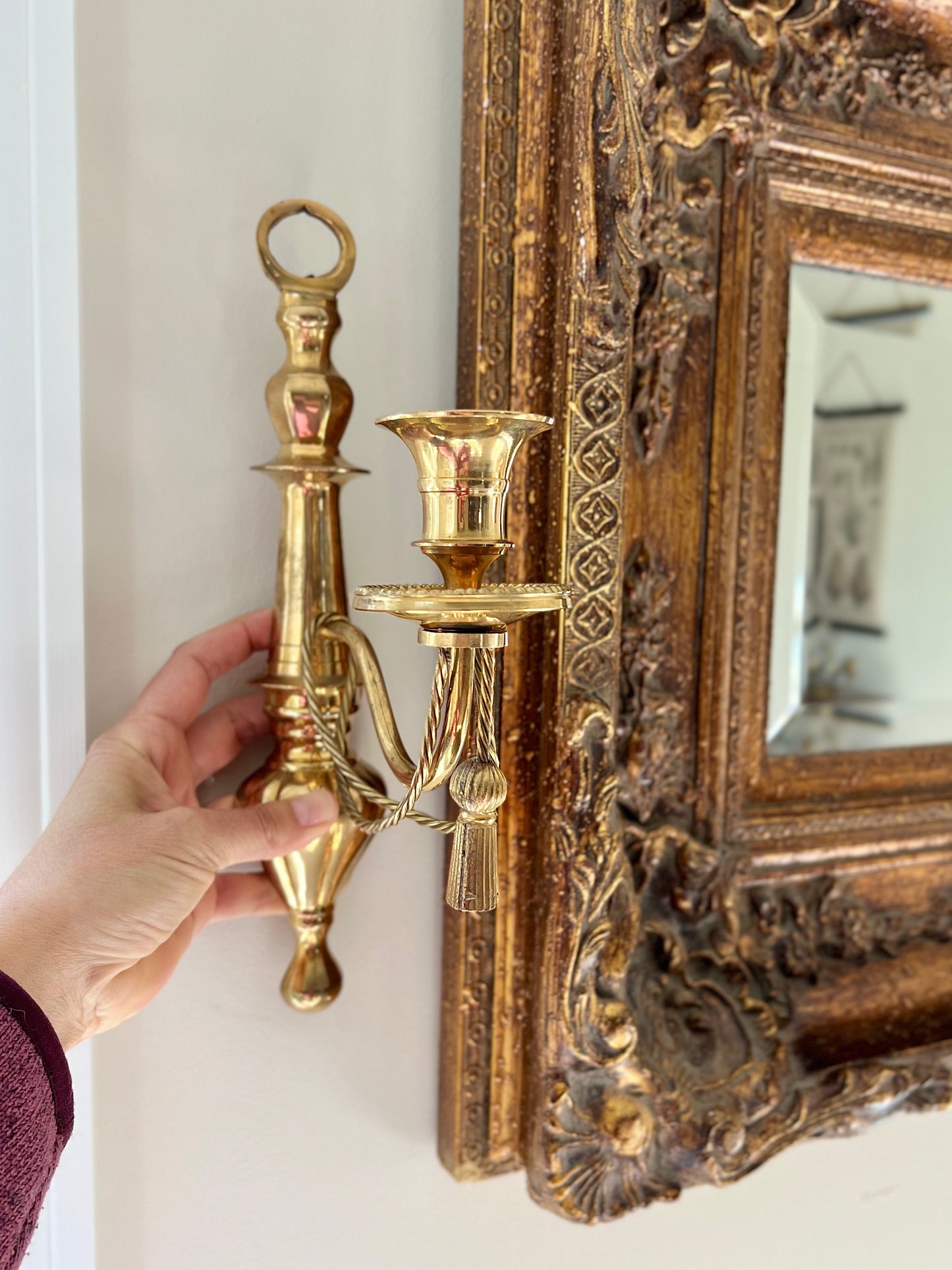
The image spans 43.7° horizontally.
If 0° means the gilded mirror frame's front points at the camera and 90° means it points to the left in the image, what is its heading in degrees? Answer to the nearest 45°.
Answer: approximately 315°
